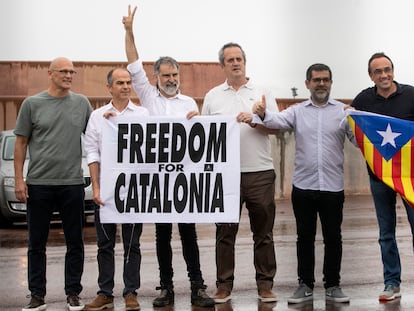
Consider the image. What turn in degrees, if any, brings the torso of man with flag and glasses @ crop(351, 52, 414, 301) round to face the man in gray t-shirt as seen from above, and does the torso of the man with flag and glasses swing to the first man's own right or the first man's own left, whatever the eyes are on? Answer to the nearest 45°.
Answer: approximately 90° to the first man's own right

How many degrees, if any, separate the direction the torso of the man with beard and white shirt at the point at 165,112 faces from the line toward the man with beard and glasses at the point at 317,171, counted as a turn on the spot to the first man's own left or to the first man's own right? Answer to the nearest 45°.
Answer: approximately 90° to the first man's own left

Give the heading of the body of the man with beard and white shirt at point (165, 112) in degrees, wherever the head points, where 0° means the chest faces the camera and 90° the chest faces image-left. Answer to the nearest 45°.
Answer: approximately 0°

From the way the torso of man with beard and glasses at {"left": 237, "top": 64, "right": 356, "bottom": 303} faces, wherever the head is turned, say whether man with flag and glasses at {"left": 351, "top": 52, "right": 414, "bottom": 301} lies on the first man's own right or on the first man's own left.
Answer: on the first man's own left

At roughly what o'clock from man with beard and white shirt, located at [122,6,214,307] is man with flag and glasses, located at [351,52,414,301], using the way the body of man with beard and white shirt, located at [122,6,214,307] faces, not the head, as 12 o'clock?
man with flag and glasses, located at [351,52,414,301] is roughly at 9 o'clock from man with beard and white shirt, located at [122,6,214,307].

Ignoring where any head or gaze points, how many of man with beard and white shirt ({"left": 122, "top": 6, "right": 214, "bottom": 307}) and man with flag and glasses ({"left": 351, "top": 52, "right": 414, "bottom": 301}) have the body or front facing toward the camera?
2

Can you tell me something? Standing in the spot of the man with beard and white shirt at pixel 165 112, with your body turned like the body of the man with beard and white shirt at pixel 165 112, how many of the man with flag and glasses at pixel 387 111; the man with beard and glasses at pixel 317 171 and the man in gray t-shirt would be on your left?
2
